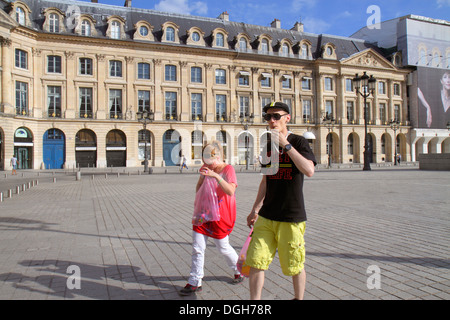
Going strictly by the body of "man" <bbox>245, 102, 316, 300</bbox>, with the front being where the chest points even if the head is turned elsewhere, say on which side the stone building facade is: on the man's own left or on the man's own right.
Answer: on the man's own right

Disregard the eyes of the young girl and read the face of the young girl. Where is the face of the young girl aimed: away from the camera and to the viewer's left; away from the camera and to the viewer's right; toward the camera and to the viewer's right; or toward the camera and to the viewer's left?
toward the camera and to the viewer's left

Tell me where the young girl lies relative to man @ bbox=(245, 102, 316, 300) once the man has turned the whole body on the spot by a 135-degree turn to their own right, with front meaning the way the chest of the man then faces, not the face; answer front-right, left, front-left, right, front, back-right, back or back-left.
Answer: front-left

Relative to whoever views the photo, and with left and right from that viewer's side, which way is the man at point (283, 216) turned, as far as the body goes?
facing the viewer and to the left of the viewer
